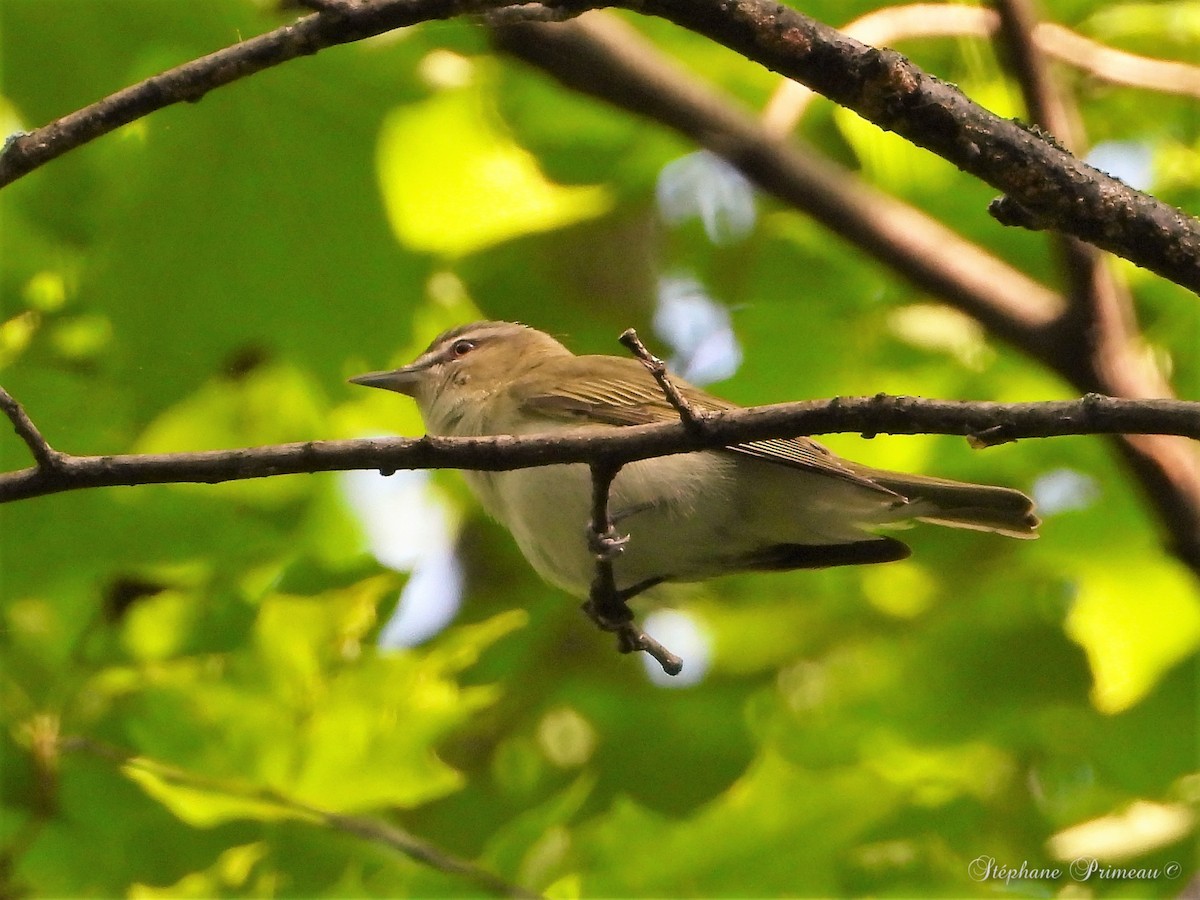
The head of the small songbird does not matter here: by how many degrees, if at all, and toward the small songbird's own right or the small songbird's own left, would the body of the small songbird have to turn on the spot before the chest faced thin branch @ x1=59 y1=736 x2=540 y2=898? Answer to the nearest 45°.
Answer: approximately 45° to the small songbird's own left

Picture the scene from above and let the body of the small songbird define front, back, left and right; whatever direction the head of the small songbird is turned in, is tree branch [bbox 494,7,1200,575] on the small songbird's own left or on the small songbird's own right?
on the small songbird's own right

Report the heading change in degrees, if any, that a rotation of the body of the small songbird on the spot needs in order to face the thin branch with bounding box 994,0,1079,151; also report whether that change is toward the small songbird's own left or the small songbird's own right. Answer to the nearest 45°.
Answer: approximately 135° to the small songbird's own right

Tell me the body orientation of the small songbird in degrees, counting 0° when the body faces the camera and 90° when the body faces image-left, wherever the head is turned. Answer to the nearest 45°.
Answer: approximately 90°

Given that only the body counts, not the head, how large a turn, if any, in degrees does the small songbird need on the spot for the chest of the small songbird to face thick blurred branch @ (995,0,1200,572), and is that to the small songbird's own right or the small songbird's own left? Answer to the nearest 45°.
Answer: approximately 135° to the small songbird's own right

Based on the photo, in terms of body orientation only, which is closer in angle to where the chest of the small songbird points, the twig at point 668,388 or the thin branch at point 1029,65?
the twig

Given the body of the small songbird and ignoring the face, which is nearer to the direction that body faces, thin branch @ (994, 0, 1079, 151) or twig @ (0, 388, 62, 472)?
the twig
